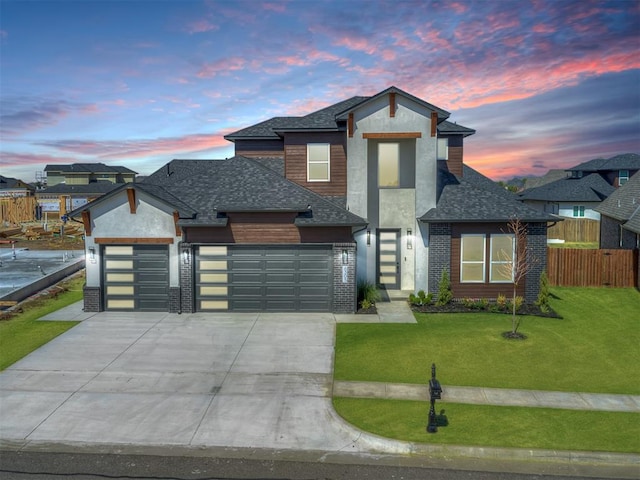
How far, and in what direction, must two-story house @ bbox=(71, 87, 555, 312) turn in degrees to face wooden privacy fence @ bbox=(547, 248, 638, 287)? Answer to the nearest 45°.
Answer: approximately 90° to its left

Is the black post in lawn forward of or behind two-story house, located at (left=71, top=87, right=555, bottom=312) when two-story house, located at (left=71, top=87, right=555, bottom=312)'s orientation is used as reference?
forward

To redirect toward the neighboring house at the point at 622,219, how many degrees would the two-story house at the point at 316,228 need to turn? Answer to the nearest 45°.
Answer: approximately 135° to its left

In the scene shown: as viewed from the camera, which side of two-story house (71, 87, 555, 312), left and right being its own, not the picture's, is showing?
front

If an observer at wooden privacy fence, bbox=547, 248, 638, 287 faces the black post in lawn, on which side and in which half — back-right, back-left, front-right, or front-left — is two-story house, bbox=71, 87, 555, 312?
front-right

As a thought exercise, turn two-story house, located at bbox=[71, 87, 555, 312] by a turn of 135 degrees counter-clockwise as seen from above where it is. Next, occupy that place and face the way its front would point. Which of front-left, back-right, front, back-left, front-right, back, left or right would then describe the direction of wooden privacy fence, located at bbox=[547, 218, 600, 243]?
front
